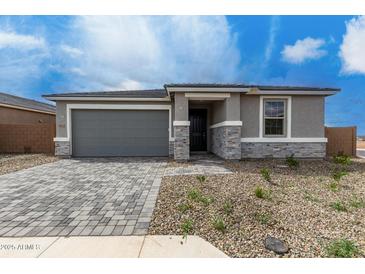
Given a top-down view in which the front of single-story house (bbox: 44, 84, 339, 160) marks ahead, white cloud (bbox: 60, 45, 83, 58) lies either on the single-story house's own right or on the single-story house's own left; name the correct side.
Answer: on the single-story house's own right

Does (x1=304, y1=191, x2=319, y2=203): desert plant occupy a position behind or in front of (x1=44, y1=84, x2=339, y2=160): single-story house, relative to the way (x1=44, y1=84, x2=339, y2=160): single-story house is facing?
in front

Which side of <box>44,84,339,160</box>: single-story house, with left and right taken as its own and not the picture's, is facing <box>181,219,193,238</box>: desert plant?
front

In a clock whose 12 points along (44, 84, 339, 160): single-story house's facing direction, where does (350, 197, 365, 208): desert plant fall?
The desert plant is roughly at 11 o'clock from the single-story house.

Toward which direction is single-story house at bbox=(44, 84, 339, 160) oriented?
toward the camera

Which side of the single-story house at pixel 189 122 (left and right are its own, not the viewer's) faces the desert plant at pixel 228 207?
front

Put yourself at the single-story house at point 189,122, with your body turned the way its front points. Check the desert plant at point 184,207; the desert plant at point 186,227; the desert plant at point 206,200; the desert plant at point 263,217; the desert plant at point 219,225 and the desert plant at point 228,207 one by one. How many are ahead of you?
6

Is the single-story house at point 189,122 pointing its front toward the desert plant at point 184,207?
yes

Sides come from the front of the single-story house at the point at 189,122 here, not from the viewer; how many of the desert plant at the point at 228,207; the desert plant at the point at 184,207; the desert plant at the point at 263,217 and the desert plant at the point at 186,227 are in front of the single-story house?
4

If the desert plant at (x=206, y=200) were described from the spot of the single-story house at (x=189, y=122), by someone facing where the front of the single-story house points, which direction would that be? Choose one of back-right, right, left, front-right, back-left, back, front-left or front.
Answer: front

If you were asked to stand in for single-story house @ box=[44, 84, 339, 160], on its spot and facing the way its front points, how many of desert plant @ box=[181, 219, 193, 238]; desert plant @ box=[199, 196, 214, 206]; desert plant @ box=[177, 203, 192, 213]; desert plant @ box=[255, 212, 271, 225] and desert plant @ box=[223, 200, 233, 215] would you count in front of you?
5

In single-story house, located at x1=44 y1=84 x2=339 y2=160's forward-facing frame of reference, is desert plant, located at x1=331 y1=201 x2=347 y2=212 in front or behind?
in front
